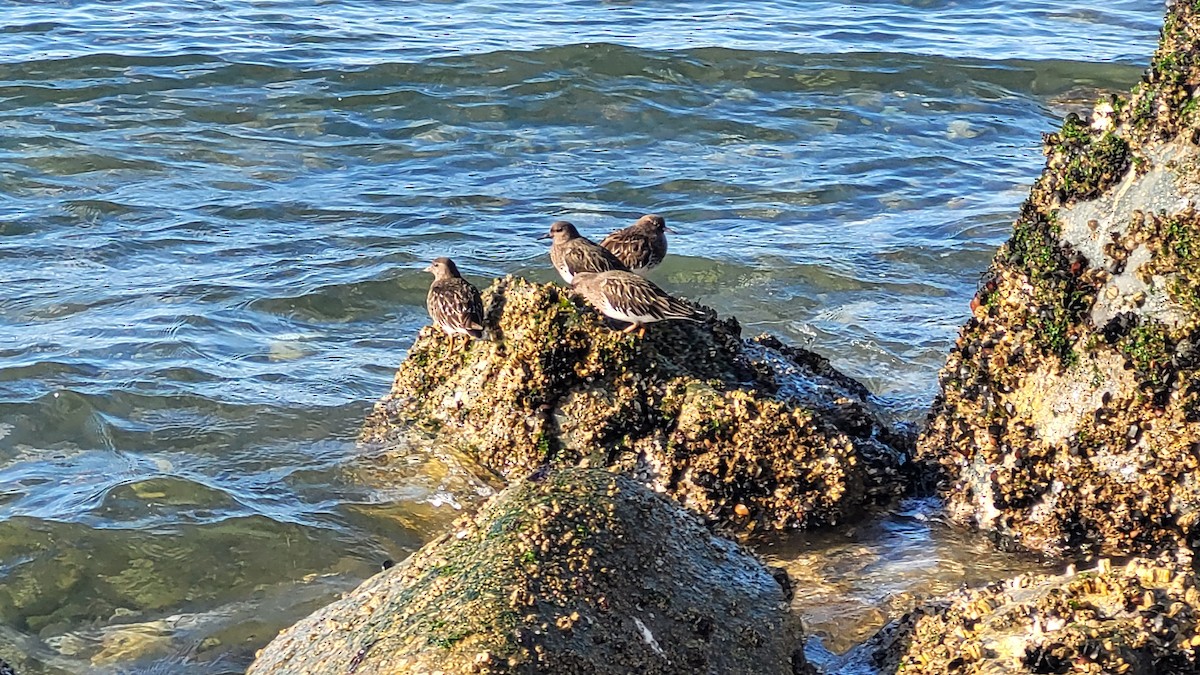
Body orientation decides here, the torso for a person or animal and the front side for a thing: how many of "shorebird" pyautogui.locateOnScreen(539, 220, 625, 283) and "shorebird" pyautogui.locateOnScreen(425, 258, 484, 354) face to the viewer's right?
0

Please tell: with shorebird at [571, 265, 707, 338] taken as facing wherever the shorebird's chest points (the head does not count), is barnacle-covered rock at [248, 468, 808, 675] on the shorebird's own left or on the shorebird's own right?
on the shorebird's own left

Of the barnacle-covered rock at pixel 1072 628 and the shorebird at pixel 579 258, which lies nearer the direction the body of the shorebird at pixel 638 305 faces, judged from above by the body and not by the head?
the shorebird

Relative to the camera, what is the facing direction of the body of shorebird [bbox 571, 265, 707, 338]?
to the viewer's left

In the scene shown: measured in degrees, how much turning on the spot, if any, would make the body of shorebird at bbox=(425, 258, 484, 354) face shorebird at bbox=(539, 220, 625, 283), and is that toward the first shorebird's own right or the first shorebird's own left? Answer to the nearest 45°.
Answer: approximately 90° to the first shorebird's own right

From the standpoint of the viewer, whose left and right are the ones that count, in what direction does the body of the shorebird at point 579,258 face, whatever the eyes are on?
facing to the left of the viewer

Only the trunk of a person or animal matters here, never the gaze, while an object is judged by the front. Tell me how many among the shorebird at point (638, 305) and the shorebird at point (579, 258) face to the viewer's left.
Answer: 2

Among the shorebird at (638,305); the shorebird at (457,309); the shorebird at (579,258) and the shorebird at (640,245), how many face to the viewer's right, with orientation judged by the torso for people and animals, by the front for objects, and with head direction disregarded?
1

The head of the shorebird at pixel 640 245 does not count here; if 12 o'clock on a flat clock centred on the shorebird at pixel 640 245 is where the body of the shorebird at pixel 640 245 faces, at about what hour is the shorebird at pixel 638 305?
the shorebird at pixel 638 305 is roughly at 3 o'clock from the shorebird at pixel 640 245.

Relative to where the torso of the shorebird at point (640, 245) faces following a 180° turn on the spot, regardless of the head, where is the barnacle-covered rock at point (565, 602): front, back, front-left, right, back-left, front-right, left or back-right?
left

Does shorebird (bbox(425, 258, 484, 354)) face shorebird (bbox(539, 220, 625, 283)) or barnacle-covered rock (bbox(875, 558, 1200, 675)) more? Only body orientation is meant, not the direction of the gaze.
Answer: the shorebird

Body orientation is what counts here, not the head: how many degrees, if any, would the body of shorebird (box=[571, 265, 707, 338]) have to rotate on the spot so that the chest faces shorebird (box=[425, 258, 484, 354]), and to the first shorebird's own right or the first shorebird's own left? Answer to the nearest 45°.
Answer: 0° — it already faces it

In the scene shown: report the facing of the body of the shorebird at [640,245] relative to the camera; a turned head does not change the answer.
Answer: to the viewer's right

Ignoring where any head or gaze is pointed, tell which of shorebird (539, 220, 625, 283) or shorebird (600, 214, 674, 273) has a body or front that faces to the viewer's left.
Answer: shorebird (539, 220, 625, 283)

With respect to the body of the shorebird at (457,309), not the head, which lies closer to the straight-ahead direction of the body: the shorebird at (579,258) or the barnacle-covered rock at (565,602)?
the shorebird

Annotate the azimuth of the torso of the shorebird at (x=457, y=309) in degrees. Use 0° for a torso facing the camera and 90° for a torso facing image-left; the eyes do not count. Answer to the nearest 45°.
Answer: approximately 135°

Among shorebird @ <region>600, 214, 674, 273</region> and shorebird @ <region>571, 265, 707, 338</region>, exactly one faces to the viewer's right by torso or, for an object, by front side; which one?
shorebird @ <region>600, 214, 674, 273</region>
